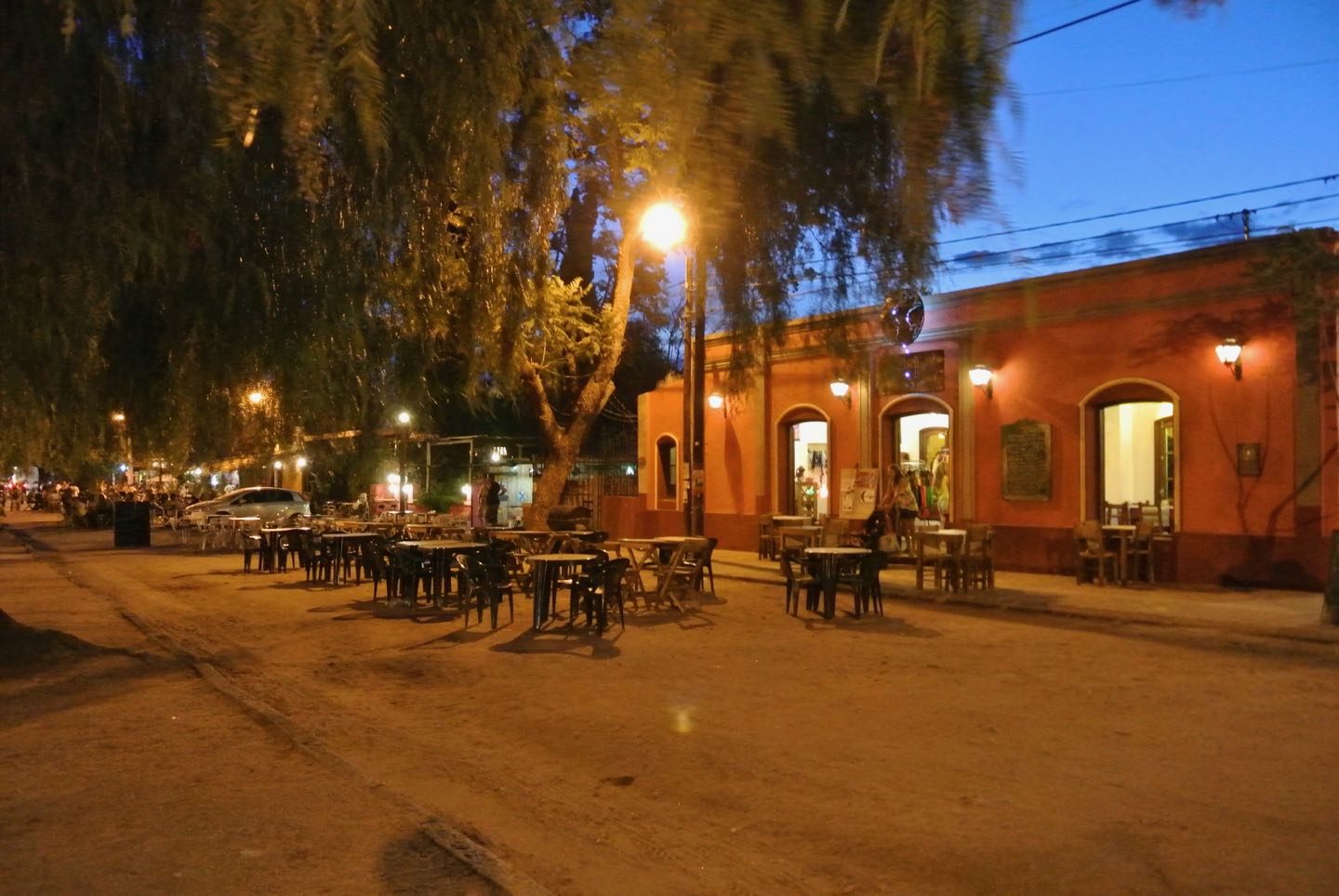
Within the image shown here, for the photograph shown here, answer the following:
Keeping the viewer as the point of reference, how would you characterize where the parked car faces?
facing to the left of the viewer

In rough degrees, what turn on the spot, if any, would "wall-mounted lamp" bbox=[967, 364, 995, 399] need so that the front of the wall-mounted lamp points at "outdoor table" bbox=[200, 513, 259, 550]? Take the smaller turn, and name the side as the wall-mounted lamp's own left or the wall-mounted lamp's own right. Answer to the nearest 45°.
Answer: approximately 45° to the wall-mounted lamp's own right

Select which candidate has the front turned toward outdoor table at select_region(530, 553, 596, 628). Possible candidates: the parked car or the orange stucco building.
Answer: the orange stucco building

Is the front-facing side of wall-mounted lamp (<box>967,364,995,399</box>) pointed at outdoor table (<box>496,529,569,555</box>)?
yes

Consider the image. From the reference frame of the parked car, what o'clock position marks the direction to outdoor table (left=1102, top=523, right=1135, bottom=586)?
The outdoor table is roughly at 8 o'clock from the parked car.

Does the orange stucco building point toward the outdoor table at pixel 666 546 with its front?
yes

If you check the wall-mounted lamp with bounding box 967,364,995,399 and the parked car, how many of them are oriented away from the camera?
0

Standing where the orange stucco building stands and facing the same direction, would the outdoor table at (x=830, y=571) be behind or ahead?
ahead

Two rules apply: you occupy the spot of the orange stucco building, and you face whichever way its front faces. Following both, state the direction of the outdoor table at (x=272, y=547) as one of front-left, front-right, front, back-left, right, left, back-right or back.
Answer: front-right

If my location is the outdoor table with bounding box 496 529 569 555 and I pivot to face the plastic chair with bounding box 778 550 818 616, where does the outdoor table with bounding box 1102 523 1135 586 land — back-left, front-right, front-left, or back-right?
front-left

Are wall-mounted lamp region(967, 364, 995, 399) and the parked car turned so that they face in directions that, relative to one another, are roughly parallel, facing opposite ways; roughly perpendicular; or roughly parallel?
roughly parallel

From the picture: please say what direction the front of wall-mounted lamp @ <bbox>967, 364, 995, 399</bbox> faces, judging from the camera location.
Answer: facing the viewer and to the left of the viewer

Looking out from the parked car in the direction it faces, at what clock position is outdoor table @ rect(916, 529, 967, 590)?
The outdoor table is roughly at 8 o'clock from the parked car.

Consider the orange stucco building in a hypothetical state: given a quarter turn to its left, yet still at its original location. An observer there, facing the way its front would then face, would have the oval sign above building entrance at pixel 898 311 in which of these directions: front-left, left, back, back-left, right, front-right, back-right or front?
back

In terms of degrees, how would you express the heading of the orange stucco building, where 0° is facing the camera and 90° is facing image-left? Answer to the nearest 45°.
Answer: approximately 45°

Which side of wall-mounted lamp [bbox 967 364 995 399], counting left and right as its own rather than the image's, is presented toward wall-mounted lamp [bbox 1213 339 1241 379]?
left

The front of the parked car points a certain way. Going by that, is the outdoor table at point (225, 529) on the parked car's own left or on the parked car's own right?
on the parked car's own left

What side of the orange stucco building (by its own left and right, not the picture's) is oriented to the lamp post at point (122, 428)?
right

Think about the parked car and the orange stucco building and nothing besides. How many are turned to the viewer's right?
0
